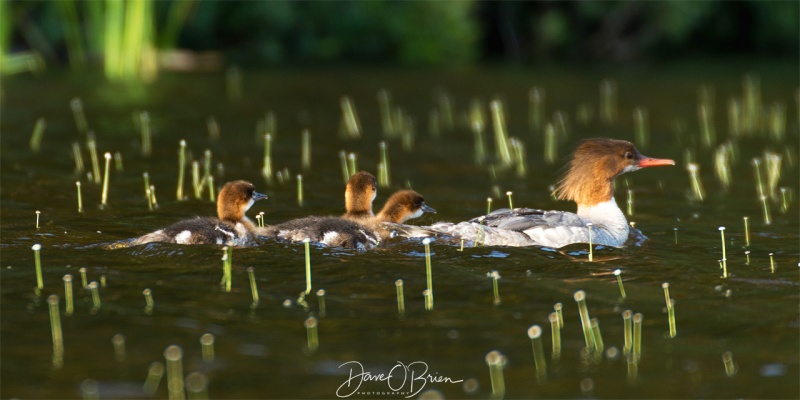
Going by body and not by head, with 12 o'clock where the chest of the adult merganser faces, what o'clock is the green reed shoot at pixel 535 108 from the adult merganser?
The green reed shoot is roughly at 9 o'clock from the adult merganser.

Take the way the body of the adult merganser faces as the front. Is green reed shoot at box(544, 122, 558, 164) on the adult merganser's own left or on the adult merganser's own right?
on the adult merganser's own left

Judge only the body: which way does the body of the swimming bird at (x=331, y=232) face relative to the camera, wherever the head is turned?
to the viewer's right

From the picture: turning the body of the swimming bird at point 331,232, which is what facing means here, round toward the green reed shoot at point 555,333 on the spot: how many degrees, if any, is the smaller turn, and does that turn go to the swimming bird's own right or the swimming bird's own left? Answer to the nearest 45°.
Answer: approximately 45° to the swimming bird's own right

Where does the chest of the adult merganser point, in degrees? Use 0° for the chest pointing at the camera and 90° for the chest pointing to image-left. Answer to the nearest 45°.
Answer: approximately 270°
